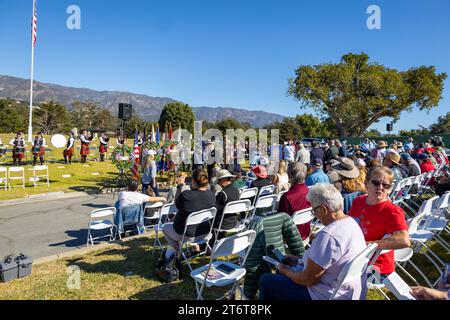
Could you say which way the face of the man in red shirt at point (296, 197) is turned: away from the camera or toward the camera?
away from the camera

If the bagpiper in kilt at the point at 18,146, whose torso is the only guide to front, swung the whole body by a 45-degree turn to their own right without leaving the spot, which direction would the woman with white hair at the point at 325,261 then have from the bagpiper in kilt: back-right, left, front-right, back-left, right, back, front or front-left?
front-left

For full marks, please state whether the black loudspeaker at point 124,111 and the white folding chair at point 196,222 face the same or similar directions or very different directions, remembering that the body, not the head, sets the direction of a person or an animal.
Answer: very different directions

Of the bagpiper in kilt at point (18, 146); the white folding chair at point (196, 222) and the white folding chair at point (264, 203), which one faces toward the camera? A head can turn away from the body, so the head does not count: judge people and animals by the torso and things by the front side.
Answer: the bagpiper in kilt

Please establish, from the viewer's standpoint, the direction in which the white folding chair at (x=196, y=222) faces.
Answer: facing away from the viewer and to the left of the viewer

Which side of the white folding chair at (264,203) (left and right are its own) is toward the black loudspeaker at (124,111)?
front

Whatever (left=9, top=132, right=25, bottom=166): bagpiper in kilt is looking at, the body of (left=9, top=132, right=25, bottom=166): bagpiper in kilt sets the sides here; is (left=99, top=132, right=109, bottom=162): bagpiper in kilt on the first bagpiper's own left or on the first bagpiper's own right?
on the first bagpiper's own left

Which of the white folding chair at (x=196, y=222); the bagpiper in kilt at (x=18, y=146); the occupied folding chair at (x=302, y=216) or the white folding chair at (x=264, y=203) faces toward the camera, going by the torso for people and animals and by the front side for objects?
the bagpiper in kilt

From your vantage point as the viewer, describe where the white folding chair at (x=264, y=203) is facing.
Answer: facing away from the viewer and to the left of the viewer

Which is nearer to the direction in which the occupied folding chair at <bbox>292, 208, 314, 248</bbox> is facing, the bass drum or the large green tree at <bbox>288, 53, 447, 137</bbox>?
the bass drum

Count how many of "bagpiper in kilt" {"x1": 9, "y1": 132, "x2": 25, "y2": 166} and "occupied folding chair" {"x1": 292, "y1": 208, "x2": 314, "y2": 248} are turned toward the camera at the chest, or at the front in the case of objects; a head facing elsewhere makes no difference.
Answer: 1

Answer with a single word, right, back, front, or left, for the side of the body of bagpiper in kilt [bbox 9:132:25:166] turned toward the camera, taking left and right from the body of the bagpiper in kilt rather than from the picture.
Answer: front

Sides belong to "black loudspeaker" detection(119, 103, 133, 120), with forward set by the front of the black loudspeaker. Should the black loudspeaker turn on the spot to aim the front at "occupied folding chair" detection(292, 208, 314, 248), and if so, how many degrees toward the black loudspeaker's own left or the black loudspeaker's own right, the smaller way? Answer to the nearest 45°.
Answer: approximately 45° to the black loudspeaker's own right

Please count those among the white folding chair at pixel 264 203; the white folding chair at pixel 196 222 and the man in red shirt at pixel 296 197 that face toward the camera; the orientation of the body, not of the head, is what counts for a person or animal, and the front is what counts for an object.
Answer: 0

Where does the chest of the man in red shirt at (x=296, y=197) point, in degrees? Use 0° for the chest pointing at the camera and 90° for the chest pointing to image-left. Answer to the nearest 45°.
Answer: approximately 135°

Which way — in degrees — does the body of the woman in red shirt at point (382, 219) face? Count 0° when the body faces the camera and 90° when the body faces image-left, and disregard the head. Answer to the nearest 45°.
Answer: approximately 45°

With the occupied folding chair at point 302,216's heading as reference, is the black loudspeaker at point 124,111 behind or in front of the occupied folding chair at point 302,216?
in front

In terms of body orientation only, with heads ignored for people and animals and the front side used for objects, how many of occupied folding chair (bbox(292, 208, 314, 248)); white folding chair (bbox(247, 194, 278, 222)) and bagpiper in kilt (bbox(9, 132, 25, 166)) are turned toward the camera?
1

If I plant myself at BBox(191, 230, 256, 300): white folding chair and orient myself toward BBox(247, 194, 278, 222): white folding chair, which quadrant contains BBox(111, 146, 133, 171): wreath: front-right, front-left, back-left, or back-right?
front-left

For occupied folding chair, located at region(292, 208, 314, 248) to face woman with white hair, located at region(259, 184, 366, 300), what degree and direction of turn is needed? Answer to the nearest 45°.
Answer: approximately 135° to its left
